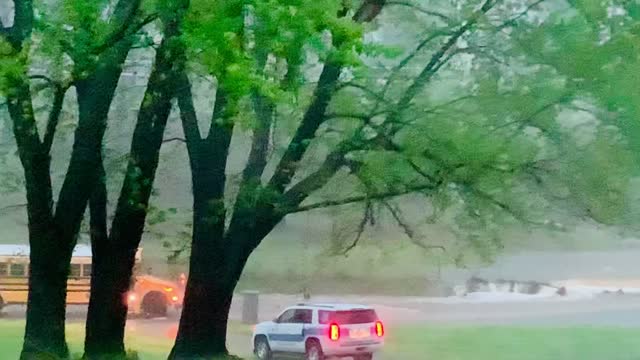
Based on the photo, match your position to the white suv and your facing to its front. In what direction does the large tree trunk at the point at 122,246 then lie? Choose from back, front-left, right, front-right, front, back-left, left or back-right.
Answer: front-left

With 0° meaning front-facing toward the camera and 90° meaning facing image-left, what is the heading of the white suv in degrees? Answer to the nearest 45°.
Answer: approximately 135°

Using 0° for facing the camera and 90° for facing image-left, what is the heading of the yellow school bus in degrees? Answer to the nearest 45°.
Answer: approximately 270°

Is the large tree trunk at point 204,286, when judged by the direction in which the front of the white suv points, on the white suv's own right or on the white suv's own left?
on the white suv's own left

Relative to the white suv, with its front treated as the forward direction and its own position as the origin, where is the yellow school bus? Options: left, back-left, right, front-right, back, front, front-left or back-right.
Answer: front-left

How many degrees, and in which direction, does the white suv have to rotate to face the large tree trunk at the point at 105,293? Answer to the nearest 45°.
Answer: approximately 45° to its left

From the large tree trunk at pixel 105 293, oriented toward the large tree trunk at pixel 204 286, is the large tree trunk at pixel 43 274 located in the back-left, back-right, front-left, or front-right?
back-right

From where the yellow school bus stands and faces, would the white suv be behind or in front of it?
in front

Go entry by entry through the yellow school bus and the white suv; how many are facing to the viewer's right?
1

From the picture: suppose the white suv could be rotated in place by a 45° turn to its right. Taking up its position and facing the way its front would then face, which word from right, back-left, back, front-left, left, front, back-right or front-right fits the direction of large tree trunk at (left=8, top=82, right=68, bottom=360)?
left
